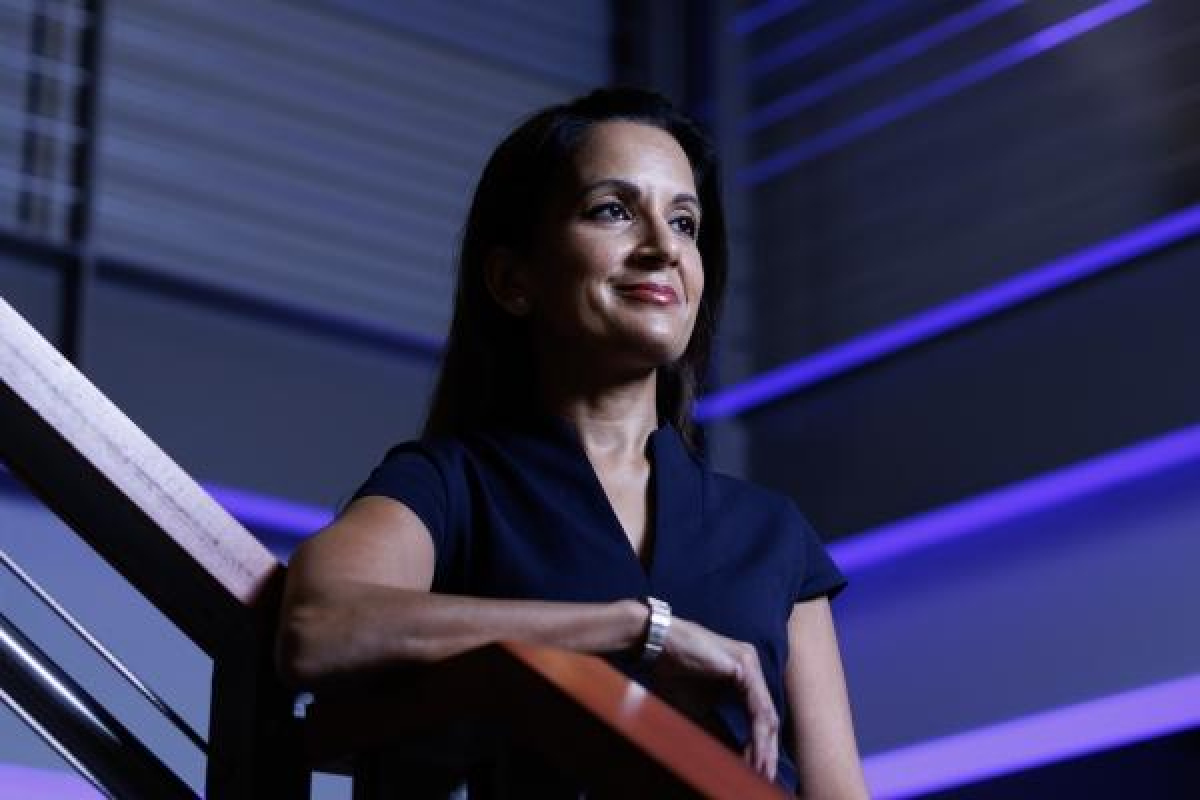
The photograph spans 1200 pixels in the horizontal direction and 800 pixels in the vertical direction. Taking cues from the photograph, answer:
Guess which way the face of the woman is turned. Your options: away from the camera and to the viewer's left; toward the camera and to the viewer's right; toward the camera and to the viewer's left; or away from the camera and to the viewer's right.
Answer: toward the camera and to the viewer's right

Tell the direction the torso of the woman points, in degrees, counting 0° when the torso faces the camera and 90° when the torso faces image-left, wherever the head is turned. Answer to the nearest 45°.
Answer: approximately 315°

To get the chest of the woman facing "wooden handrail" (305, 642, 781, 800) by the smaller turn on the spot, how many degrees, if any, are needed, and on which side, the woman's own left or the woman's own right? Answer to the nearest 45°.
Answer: approximately 45° to the woman's own right

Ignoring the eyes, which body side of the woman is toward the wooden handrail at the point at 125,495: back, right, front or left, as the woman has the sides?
right

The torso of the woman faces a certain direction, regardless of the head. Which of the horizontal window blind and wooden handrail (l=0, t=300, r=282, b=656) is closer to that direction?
the wooden handrail

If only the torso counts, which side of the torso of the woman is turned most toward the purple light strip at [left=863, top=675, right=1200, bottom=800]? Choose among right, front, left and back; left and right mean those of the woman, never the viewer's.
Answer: left

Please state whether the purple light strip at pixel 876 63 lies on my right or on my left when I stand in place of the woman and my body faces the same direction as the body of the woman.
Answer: on my left

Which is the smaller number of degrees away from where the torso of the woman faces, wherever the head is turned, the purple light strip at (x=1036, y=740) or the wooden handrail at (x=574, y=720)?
the wooden handrail

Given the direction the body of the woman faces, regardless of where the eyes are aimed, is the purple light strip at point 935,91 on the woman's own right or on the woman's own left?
on the woman's own left

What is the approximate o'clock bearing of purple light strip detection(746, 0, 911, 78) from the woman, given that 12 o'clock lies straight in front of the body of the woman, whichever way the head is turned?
The purple light strip is roughly at 8 o'clock from the woman.
